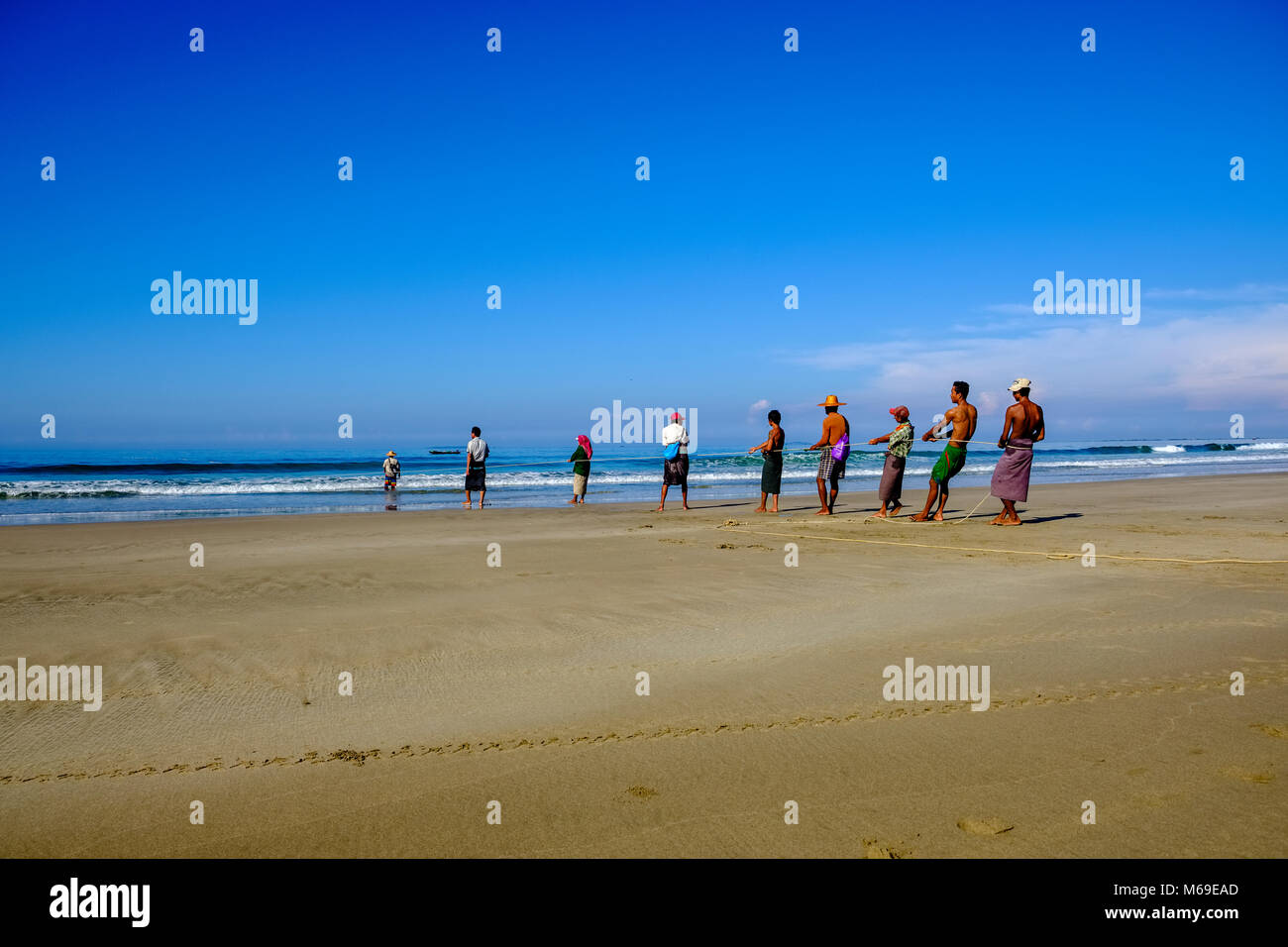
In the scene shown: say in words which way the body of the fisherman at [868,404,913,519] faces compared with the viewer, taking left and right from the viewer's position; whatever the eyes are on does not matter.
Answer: facing to the left of the viewer

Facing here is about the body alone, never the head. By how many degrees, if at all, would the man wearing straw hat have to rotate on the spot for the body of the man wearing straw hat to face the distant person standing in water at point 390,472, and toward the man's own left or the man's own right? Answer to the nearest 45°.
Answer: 0° — they already face them

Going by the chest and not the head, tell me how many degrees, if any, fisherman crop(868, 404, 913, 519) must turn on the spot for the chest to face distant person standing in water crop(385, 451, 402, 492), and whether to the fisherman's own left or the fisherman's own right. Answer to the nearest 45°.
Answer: approximately 45° to the fisherman's own right

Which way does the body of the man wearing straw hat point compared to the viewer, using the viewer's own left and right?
facing away from the viewer and to the left of the viewer

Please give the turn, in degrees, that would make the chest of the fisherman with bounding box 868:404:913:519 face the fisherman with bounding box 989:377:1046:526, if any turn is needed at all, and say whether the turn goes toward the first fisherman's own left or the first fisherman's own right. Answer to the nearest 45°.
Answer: approximately 135° to the first fisherman's own left

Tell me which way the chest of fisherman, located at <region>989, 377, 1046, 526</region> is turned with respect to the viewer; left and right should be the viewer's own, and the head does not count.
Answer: facing away from the viewer and to the left of the viewer
